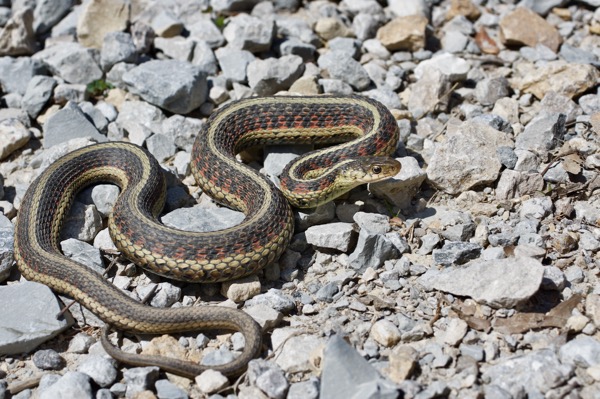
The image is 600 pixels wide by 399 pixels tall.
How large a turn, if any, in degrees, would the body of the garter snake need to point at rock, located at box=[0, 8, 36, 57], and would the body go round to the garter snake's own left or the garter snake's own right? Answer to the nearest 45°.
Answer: approximately 135° to the garter snake's own left

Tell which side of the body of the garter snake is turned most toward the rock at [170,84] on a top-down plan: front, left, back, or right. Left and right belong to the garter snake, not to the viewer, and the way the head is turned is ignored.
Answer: left

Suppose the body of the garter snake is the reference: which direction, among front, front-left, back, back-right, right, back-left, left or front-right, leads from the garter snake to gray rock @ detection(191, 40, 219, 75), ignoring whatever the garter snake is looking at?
left

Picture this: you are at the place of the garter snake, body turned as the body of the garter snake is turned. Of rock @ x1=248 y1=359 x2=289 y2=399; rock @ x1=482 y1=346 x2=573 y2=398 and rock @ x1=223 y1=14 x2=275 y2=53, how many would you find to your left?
1

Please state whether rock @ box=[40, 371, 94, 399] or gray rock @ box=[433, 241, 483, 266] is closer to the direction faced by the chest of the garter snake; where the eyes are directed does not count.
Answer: the gray rock

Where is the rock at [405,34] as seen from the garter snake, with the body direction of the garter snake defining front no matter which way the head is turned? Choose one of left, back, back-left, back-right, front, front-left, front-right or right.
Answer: front-left

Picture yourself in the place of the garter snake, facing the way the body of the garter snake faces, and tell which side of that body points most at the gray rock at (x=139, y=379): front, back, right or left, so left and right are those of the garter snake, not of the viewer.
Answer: right

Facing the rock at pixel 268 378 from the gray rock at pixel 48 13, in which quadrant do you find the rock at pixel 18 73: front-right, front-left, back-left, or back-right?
front-right

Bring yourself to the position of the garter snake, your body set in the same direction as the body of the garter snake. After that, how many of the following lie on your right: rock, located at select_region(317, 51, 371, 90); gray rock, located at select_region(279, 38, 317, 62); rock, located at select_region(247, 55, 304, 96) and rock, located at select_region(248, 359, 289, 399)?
1

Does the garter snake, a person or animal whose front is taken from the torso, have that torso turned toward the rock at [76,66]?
no

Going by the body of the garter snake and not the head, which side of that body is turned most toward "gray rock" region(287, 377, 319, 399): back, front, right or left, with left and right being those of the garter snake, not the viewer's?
right

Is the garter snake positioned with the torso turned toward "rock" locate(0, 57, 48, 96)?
no

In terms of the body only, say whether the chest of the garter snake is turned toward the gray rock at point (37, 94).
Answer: no

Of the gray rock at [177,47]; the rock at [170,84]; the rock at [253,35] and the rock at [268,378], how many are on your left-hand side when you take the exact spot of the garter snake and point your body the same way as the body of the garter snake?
3

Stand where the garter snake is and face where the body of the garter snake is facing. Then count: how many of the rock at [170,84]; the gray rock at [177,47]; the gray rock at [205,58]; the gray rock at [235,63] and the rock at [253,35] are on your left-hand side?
5

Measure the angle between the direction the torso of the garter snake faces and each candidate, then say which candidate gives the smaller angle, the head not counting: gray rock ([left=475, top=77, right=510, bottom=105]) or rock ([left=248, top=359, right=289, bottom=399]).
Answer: the gray rock

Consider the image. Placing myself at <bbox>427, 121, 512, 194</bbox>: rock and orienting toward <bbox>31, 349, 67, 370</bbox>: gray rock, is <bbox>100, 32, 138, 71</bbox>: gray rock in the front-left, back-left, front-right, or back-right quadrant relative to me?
front-right

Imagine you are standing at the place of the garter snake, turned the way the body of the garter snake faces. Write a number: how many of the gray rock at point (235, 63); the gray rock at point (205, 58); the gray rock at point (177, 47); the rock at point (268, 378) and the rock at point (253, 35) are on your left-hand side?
4

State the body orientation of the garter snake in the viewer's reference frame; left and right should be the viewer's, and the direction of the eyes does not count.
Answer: facing to the right of the viewer

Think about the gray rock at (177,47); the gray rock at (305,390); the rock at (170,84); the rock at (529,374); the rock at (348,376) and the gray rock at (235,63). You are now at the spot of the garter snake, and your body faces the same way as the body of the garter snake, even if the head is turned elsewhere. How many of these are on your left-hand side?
3

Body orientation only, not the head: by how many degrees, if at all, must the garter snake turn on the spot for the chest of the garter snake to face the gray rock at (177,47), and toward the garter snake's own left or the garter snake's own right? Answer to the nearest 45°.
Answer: approximately 90° to the garter snake's own left

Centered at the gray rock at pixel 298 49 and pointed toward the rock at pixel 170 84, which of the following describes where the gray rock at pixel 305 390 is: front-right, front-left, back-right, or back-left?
front-left
